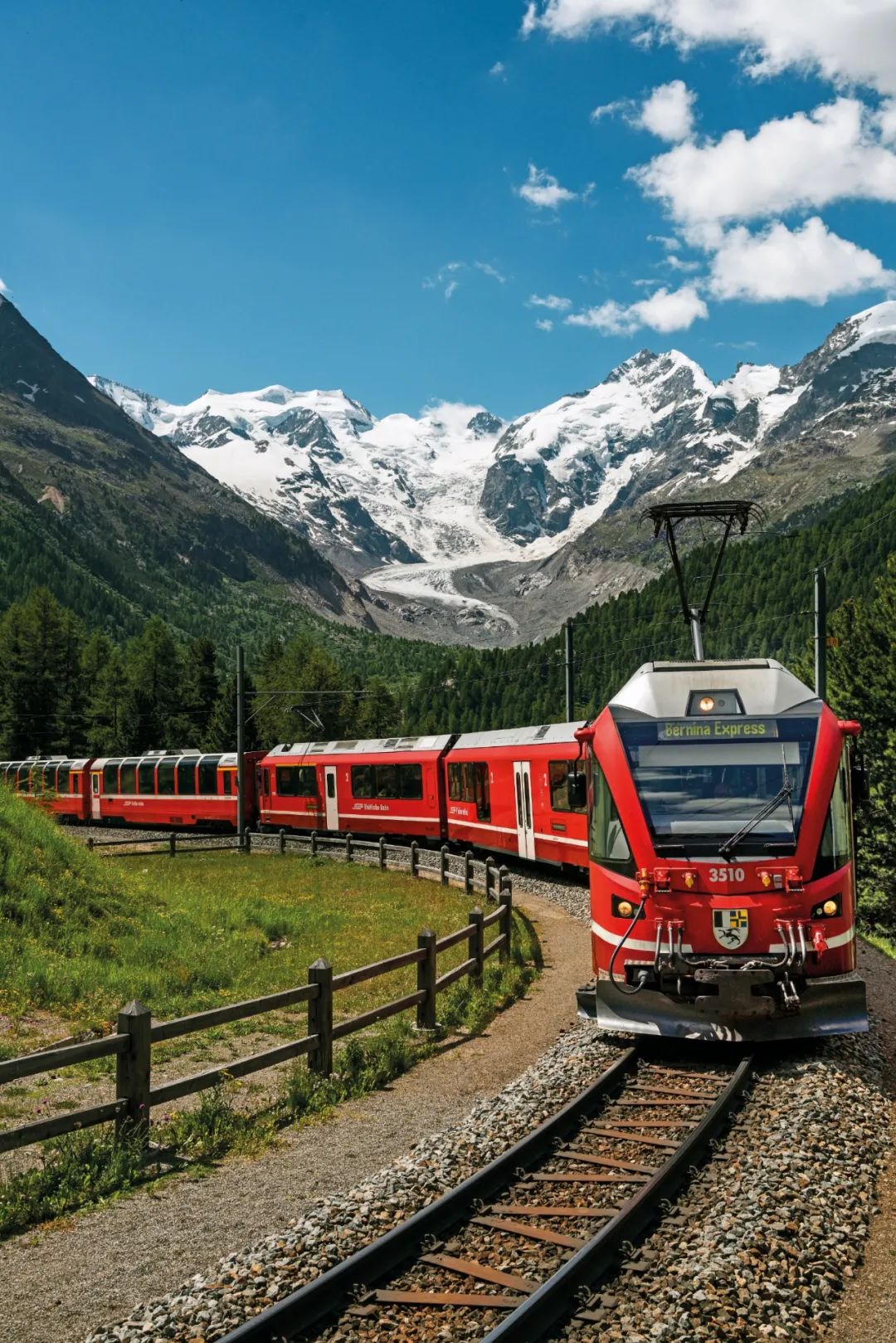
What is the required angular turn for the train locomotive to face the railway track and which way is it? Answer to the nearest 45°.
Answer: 0° — it already faces it

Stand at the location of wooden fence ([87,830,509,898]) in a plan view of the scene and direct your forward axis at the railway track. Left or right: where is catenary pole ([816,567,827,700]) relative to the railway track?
left

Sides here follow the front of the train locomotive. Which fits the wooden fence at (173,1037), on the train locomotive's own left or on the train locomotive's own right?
on the train locomotive's own right

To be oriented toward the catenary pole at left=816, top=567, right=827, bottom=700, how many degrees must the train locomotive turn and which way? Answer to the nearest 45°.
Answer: approximately 180°

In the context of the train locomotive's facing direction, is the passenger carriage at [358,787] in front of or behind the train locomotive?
behind

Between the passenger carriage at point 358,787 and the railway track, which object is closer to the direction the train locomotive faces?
the railway track

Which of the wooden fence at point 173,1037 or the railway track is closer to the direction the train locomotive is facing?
the railway track

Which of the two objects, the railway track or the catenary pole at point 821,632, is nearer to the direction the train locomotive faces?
the railway track

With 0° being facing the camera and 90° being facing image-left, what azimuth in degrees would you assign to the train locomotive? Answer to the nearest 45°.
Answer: approximately 0°

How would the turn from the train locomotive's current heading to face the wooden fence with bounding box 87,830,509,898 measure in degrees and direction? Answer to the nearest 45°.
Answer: approximately 135° to its right

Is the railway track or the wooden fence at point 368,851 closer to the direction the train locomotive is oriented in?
the railway track
